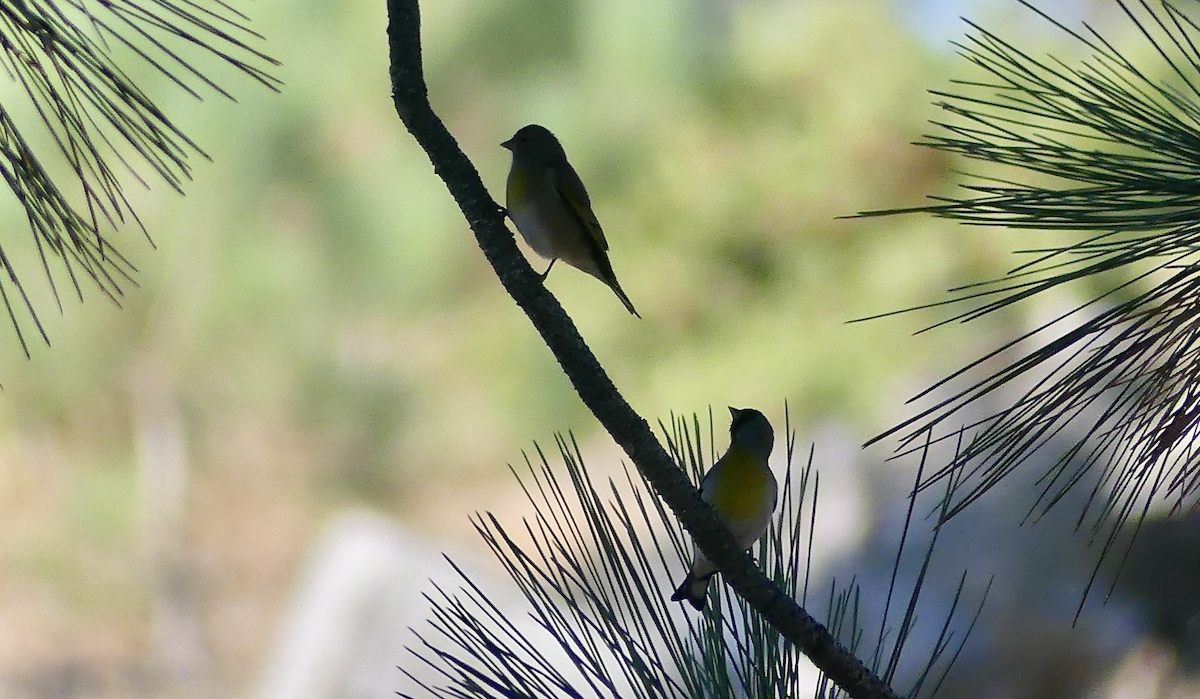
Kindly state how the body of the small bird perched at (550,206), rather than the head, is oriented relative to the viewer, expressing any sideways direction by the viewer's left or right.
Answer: facing to the left of the viewer
